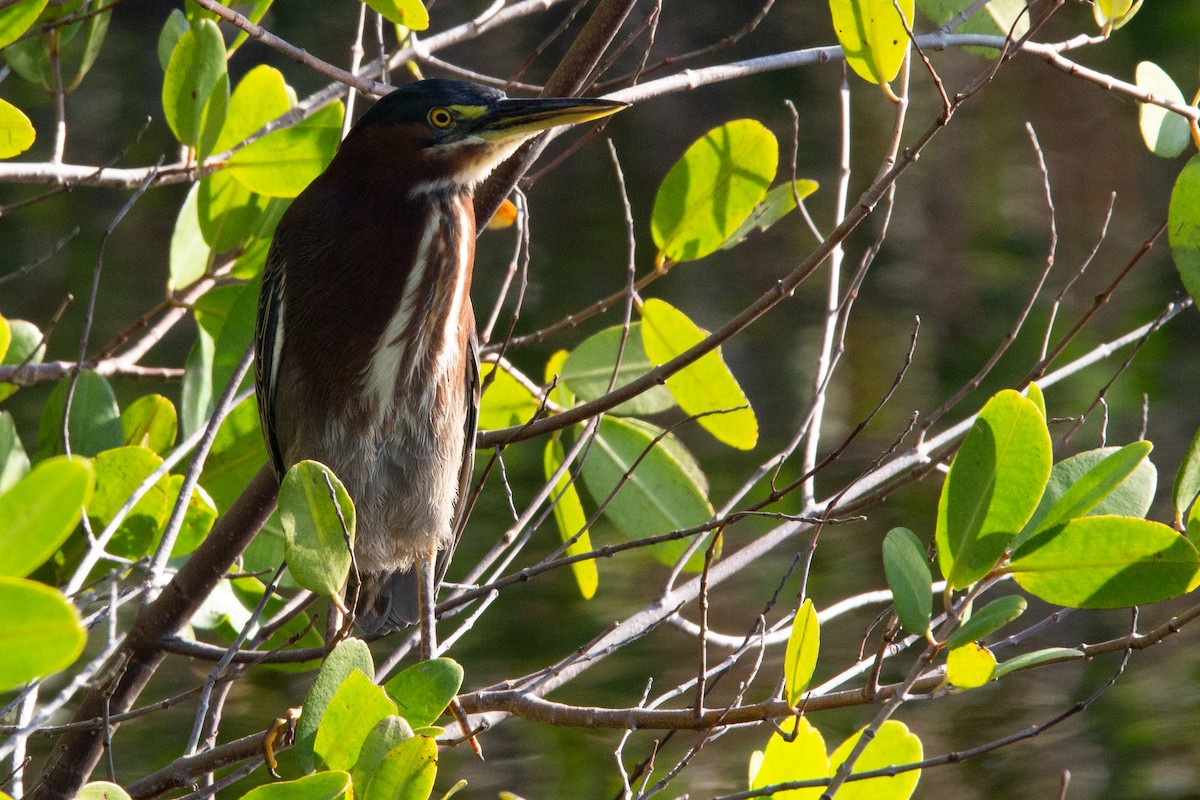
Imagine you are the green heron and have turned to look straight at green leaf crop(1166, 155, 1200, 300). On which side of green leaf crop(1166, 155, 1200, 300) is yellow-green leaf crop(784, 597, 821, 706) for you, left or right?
right

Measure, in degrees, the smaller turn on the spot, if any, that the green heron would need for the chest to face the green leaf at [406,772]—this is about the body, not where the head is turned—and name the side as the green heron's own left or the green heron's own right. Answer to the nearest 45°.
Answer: approximately 45° to the green heron's own right

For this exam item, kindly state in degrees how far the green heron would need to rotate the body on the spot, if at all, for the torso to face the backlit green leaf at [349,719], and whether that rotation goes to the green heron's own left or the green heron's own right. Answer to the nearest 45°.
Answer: approximately 45° to the green heron's own right

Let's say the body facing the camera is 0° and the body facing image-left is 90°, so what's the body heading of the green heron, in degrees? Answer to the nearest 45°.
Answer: approximately 315°

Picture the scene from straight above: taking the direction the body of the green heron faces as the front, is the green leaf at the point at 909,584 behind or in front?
in front

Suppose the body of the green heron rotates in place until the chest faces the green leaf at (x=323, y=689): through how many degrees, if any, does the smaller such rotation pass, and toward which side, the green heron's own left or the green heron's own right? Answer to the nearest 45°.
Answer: approximately 45° to the green heron's own right

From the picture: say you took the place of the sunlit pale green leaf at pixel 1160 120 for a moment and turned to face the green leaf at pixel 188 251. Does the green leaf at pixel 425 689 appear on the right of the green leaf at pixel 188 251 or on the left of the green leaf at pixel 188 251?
left
